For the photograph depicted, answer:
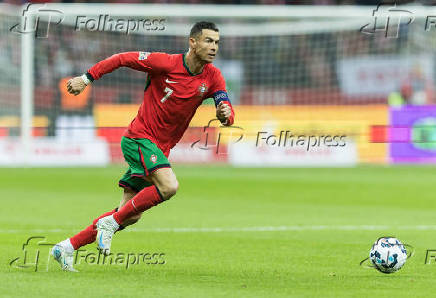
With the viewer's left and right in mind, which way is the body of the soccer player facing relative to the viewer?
facing the viewer and to the right of the viewer

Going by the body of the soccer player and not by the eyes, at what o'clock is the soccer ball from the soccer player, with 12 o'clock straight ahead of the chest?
The soccer ball is roughly at 11 o'clock from the soccer player.
